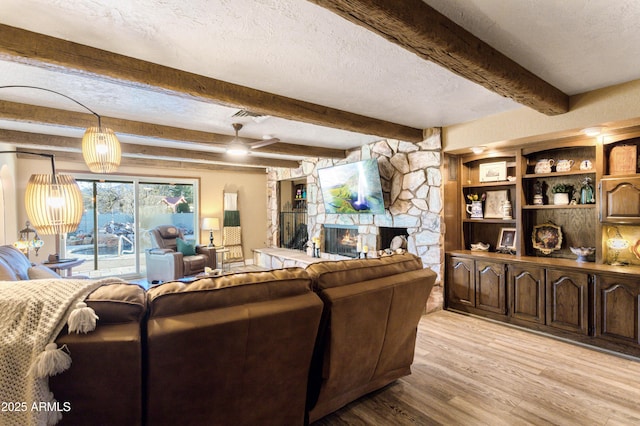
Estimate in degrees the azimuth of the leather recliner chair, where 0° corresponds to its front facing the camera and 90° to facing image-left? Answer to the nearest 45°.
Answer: approximately 315°

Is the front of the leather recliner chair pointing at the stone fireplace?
yes

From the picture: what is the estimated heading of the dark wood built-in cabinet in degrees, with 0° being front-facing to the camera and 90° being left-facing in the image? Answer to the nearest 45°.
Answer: approximately 45°

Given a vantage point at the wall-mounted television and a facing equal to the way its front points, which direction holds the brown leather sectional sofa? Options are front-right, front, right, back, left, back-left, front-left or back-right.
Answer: front-left

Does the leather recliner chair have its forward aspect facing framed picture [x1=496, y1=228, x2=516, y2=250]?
yes

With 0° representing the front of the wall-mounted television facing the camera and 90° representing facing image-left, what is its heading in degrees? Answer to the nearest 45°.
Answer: approximately 45°

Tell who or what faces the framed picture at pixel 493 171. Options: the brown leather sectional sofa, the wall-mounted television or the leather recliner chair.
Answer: the leather recliner chair

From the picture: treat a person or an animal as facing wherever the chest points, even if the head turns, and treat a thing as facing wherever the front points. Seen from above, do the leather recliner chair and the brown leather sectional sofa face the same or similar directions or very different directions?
very different directions
